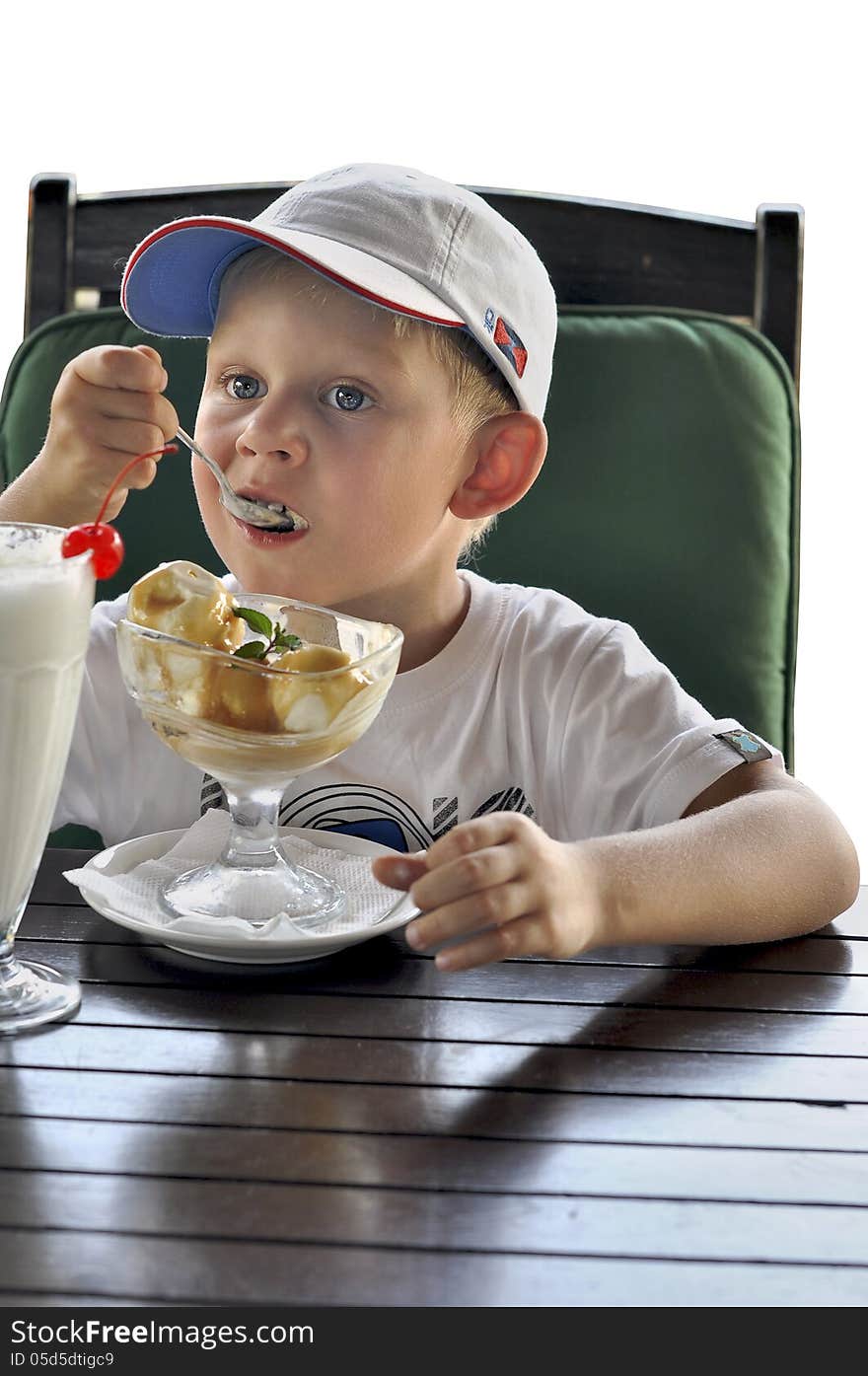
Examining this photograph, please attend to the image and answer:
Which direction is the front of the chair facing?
toward the camera

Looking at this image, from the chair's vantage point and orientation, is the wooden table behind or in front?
in front

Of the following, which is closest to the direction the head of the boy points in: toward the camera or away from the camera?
toward the camera

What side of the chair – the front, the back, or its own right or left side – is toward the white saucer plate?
front

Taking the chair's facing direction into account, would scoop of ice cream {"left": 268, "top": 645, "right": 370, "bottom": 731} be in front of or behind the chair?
in front
